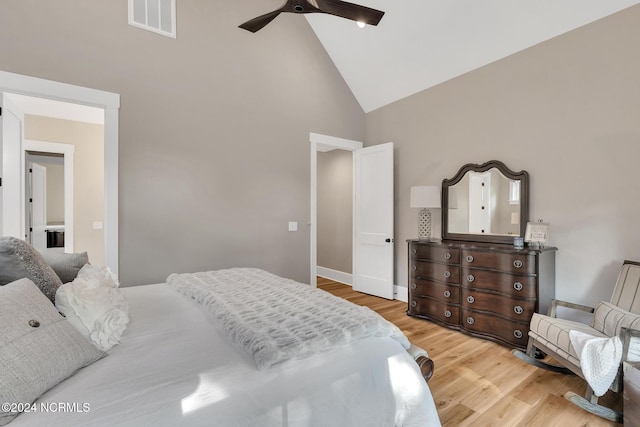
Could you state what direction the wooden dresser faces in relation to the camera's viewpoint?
facing the viewer and to the left of the viewer

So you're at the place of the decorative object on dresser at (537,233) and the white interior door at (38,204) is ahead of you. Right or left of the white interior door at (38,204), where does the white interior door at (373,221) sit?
right

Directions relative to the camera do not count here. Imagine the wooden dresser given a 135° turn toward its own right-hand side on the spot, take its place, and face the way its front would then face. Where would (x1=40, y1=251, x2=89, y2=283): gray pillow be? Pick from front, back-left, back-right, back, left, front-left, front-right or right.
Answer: back-left

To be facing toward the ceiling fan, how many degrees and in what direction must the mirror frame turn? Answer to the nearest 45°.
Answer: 0° — it already faces it

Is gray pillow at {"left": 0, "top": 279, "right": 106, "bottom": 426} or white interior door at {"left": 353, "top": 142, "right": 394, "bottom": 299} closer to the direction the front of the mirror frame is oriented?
the gray pillow

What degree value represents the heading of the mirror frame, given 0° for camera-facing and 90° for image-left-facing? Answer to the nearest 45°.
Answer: approximately 45°

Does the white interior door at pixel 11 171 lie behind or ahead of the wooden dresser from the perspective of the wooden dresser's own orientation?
ahead

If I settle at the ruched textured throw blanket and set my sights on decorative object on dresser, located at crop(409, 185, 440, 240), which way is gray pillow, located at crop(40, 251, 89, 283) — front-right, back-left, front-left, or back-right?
back-left

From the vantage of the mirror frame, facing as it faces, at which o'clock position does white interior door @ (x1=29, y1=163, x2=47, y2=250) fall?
The white interior door is roughly at 1 o'clock from the mirror frame.

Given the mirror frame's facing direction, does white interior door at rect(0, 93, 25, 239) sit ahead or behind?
ahead

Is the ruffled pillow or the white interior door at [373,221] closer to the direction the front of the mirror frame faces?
the ruffled pillow

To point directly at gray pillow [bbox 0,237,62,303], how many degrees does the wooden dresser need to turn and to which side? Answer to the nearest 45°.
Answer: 0° — it already faces it
